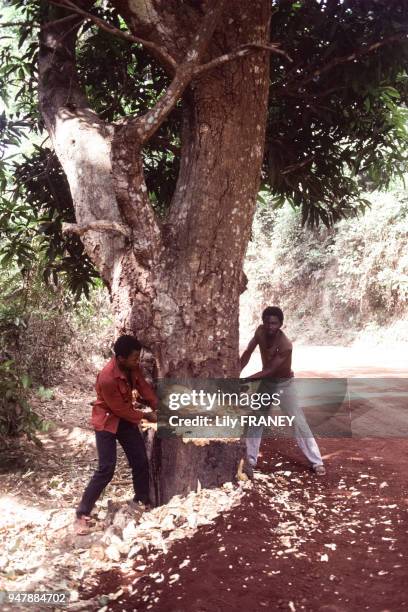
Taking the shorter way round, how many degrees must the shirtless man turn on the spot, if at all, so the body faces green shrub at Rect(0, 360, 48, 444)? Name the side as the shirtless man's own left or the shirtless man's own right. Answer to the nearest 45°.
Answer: approximately 45° to the shirtless man's own right

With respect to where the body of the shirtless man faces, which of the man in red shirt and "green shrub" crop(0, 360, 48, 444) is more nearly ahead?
the man in red shirt

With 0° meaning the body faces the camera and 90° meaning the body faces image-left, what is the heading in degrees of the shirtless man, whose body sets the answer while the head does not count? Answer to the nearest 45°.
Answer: approximately 45°

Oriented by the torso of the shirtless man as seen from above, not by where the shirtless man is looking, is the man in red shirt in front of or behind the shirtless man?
in front

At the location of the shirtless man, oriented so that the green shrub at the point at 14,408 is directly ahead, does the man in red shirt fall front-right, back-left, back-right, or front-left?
front-left

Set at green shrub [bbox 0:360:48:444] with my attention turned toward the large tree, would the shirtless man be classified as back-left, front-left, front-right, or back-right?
front-left

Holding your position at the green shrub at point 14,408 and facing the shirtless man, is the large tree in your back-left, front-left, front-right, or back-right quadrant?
front-right
